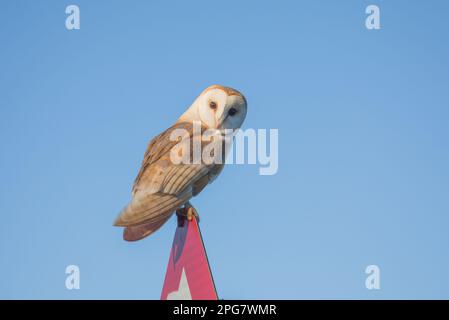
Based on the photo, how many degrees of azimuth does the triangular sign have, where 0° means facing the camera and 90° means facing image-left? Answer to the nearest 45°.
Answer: approximately 45°

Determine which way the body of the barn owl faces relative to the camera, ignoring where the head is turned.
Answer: to the viewer's right
